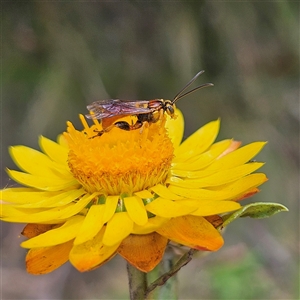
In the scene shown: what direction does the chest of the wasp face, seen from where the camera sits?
to the viewer's right
